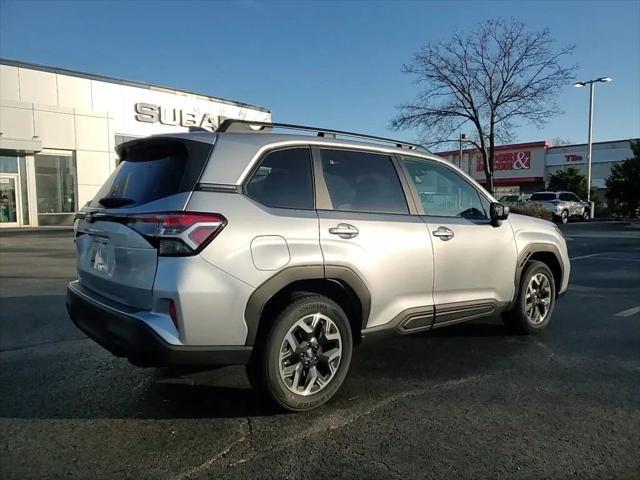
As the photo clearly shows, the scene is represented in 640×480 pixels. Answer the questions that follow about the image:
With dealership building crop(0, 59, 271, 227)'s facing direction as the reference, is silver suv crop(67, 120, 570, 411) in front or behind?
in front

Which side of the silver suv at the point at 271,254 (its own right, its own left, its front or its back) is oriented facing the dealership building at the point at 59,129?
left

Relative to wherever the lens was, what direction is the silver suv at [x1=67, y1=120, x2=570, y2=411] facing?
facing away from the viewer and to the right of the viewer

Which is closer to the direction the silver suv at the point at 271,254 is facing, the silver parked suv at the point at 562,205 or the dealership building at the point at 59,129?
the silver parked suv

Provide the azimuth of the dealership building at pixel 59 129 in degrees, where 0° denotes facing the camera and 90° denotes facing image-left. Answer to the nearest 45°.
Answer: approximately 315°

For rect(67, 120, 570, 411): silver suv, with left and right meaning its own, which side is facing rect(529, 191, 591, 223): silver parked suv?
front

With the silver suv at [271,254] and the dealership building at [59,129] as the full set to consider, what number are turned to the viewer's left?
0

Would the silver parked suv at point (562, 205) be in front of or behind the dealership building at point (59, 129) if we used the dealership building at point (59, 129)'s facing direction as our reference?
in front

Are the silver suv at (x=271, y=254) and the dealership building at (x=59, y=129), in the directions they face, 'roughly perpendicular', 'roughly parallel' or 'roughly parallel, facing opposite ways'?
roughly perpendicular
